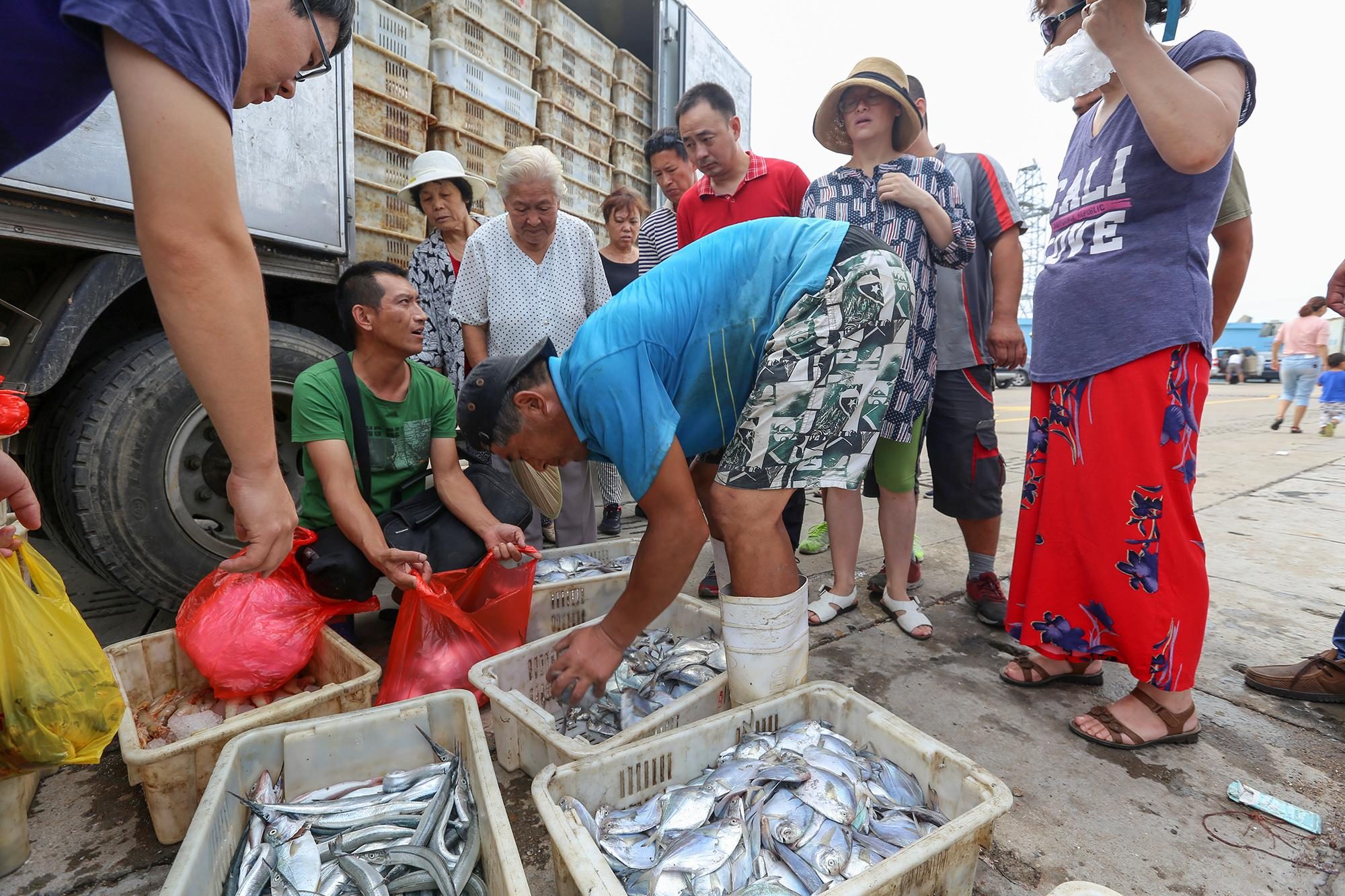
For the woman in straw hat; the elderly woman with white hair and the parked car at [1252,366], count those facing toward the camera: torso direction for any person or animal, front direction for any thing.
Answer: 2

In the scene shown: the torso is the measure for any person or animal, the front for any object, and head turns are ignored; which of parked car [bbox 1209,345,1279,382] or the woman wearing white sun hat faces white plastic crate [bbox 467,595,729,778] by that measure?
the woman wearing white sun hat

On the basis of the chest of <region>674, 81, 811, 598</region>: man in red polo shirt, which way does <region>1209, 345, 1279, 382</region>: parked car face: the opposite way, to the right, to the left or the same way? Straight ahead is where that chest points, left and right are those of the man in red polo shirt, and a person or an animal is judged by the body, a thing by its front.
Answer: to the left

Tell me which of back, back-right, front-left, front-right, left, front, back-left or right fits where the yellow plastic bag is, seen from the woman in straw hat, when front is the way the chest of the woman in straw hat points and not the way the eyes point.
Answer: front-right

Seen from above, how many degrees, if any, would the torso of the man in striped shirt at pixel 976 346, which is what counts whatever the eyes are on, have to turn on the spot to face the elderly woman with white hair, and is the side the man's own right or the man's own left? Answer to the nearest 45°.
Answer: approximately 45° to the man's own right

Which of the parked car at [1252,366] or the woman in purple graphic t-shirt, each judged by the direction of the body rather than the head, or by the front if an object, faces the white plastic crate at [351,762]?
the woman in purple graphic t-shirt

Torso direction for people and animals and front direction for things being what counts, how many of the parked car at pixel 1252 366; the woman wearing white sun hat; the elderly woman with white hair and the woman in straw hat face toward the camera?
3

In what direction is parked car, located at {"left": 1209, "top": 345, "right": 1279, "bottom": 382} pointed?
to the viewer's right

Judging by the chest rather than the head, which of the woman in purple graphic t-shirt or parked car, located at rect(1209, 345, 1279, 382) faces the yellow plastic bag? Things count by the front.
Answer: the woman in purple graphic t-shirt
